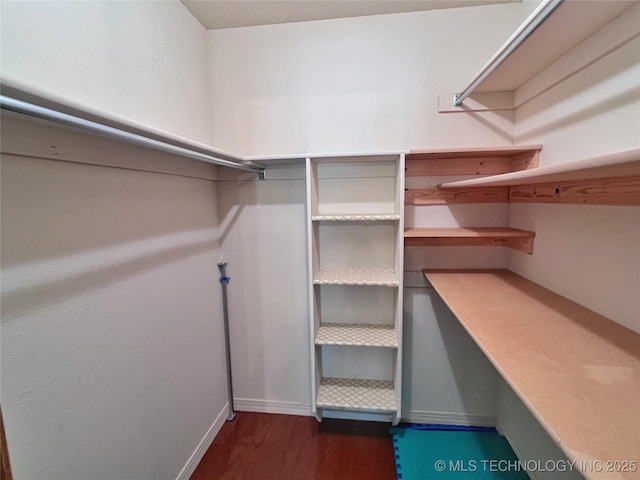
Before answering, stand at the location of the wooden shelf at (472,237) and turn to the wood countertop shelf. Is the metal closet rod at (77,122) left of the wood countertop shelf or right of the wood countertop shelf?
right

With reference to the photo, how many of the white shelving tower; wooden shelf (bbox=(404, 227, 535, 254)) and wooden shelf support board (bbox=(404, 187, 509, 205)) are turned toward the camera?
3

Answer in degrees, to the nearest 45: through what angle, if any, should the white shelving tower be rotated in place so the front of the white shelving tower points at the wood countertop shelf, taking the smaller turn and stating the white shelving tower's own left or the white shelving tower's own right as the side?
approximately 45° to the white shelving tower's own left

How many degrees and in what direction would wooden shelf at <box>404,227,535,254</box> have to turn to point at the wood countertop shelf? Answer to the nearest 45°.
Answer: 0° — it already faces it

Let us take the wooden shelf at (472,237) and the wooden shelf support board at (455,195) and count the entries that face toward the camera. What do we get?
2

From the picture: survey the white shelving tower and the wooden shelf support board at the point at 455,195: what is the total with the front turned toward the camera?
2

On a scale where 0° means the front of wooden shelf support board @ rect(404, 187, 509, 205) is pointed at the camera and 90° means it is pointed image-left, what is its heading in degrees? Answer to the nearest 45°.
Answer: approximately 0°

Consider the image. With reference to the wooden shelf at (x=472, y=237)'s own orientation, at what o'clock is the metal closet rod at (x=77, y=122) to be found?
The metal closet rod is roughly at 1 o'clock from the wooden shelf.

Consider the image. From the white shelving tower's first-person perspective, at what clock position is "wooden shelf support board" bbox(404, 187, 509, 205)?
The wooden shelf support board is roughly at 9 o'clock from the white shelving tower.

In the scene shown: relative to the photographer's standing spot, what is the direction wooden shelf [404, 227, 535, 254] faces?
facing the viewer
